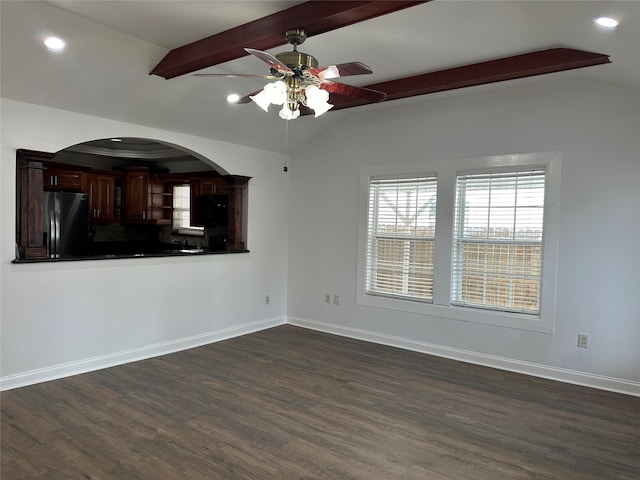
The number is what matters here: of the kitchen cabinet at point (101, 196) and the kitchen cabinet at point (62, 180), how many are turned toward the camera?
2

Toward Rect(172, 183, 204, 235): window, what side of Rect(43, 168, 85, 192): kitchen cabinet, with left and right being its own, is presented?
left

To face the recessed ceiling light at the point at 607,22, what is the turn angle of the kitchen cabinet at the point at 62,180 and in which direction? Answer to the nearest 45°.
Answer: approximately 45° to its left

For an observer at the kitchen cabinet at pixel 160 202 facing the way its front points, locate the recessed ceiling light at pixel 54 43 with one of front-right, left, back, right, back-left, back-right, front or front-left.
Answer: front-right

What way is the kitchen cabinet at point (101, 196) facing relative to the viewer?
toward the camera

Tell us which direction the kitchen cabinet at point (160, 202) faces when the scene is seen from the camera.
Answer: facing the viewer and to the right of the viewer

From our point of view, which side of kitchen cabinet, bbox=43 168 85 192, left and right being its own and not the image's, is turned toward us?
front
